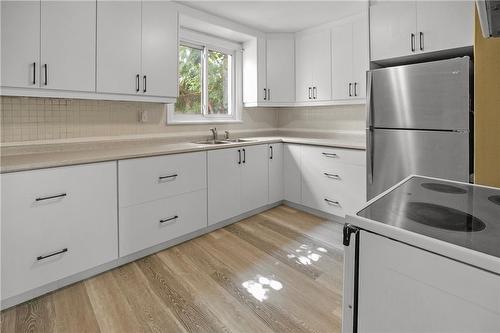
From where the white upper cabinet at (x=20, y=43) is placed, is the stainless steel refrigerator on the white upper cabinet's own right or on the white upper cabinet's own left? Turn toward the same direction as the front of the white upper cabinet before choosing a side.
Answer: on the white upper cabinet's own left

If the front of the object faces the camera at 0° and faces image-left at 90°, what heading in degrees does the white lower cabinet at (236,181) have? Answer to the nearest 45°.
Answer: approximately 315°

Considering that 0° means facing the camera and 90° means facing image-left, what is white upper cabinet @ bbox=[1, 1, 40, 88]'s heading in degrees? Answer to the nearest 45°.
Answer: approximately 0°
